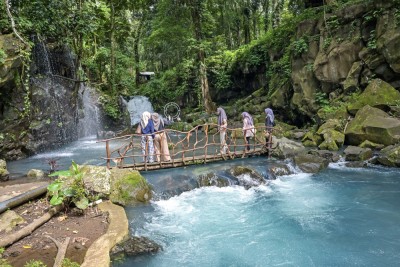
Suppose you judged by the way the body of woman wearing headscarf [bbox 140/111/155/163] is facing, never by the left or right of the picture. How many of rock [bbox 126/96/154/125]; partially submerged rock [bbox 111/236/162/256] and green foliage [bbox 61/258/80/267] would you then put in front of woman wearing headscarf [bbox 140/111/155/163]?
1

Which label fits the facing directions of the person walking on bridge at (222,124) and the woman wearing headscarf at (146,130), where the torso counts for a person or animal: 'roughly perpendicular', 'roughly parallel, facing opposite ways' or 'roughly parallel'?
roughly perpendicular

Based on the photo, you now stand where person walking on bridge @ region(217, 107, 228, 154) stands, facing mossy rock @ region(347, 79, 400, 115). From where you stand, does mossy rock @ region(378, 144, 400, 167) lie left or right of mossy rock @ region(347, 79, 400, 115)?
right

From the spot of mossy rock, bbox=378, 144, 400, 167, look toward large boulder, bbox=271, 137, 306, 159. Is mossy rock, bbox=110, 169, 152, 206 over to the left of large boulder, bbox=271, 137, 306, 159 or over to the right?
left

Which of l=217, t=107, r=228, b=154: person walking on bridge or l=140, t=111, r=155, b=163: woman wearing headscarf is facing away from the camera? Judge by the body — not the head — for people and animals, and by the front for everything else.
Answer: the woman wearing headscarf

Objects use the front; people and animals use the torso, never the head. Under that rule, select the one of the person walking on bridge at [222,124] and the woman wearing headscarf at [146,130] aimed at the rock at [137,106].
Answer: the woman wearing headscarf

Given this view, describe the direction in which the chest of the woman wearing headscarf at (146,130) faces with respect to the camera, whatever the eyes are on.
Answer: away from the camera

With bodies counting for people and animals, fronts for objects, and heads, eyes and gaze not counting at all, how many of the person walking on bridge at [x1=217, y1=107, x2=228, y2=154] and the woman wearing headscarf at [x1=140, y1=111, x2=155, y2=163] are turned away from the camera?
1
